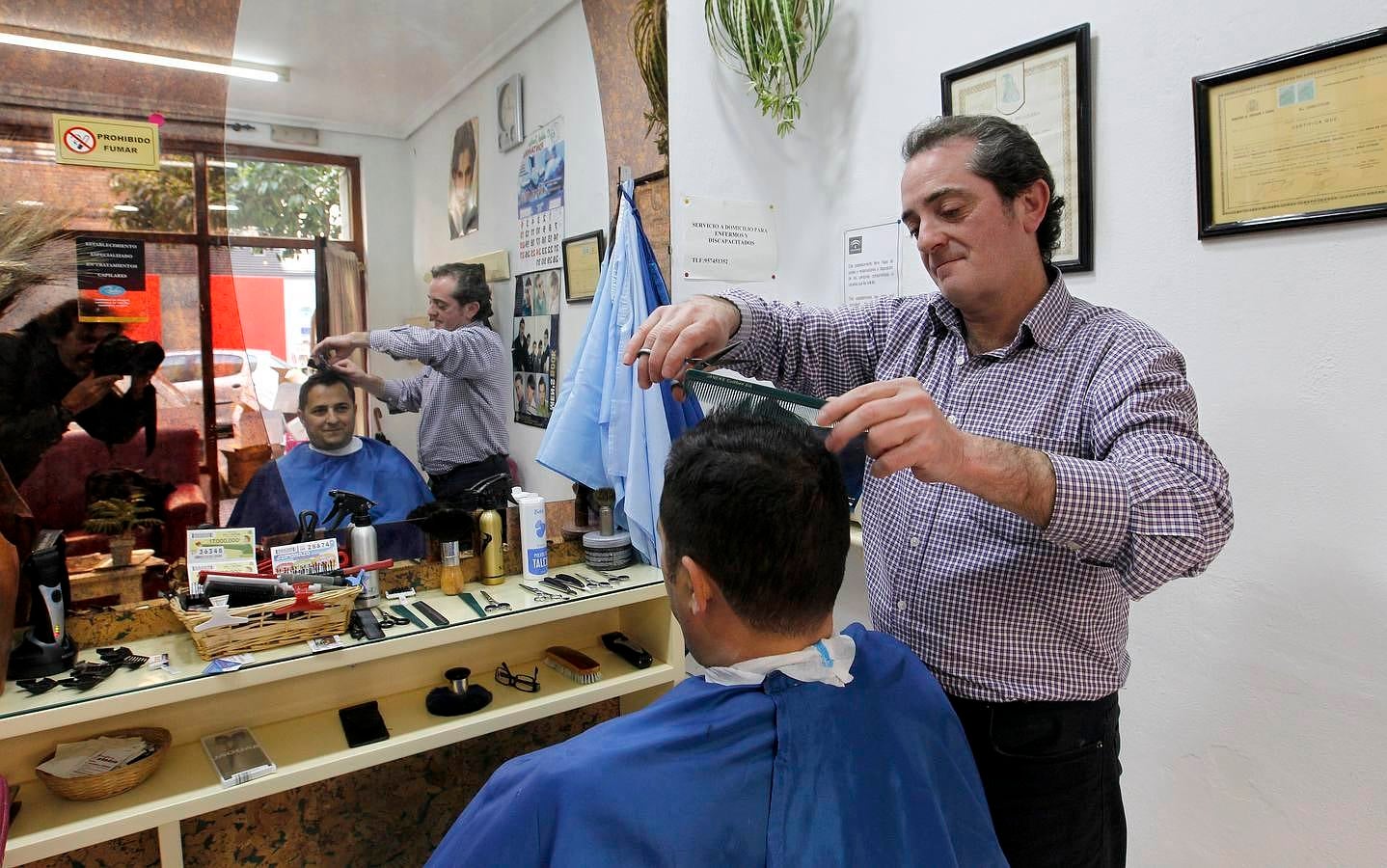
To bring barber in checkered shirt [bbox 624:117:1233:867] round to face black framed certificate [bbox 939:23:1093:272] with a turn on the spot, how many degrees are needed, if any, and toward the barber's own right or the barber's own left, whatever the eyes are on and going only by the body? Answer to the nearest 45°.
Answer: approximately 135° to the barber's own right

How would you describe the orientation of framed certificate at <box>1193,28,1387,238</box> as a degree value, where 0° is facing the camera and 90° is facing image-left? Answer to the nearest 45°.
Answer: approximately 45°

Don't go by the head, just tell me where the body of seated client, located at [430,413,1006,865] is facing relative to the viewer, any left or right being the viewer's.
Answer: facing away from the viewer and to the left of the viewer

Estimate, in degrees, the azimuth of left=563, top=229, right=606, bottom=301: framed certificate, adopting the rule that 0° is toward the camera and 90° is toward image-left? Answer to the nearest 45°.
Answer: approximately 45°
